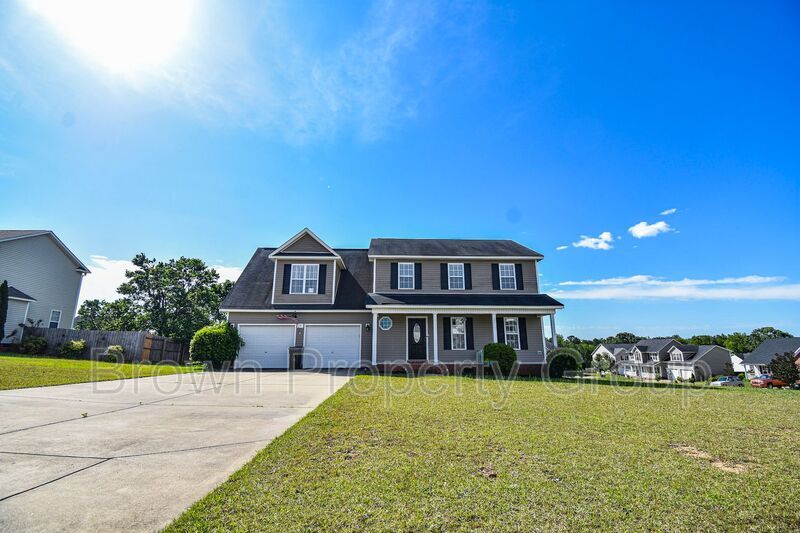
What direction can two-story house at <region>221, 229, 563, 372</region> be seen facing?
toward the camera

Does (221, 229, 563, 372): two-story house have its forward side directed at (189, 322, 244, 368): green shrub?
no

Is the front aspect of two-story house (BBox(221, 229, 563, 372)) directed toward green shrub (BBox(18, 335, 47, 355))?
no

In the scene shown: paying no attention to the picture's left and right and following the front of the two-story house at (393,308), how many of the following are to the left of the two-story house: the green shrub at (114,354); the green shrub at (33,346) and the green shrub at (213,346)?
0

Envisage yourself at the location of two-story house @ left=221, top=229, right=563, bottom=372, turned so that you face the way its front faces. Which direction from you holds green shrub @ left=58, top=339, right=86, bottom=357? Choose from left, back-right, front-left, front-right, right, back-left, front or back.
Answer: right

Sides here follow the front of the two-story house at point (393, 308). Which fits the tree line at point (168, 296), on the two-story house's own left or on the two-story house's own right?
on the two-story house's own right
